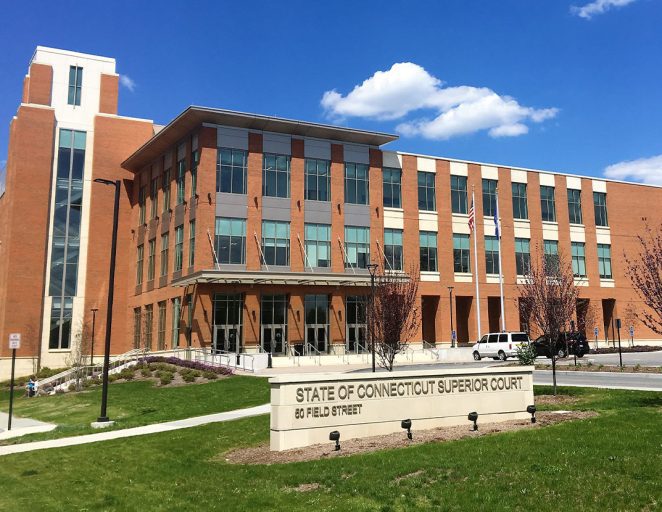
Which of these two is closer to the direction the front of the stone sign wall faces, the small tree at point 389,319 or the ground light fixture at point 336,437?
the ground light fixture

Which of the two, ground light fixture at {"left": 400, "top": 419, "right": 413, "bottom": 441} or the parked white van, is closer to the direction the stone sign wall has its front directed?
the ground light fixture

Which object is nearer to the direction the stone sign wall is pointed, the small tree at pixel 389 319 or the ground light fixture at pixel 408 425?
the ground light fixture

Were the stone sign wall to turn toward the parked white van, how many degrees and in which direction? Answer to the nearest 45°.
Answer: approximately 135° to its left

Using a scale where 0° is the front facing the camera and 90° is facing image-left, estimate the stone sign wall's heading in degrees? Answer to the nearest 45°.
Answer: approximately 315°
